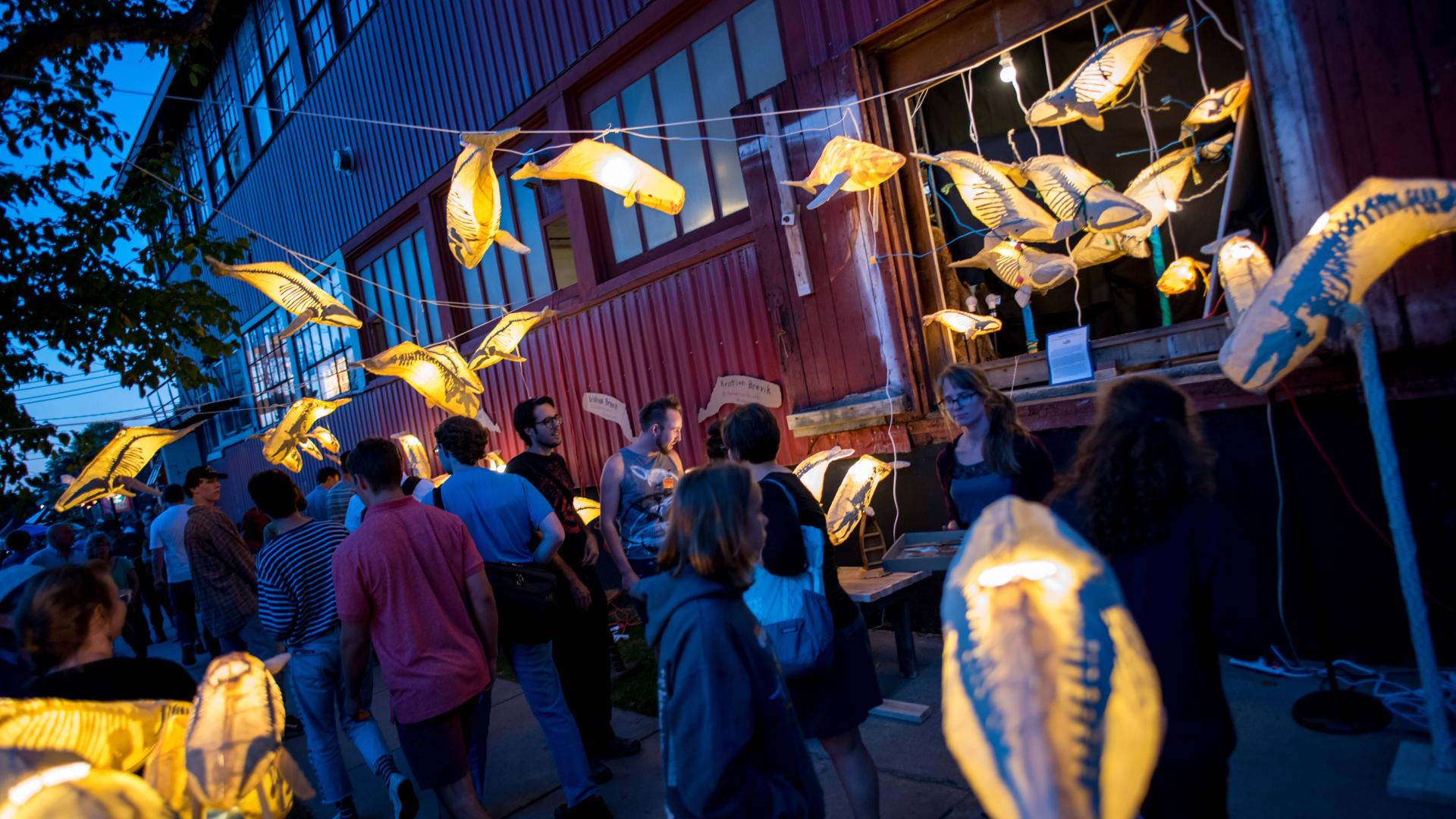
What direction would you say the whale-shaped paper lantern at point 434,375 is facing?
to the viewer's right

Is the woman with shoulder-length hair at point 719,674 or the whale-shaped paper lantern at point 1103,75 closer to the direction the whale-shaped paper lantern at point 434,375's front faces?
the whale-shaped paper lantern at point 1103,75

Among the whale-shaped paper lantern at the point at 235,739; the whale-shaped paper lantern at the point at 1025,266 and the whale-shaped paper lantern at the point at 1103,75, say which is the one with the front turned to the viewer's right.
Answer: the whale-shaped paper lantern at the point at 1025,266

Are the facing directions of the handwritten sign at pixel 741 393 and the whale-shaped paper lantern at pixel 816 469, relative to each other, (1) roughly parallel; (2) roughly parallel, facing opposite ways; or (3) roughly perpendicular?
roughly perpendicular

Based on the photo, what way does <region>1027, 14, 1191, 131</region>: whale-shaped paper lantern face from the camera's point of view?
to the viewer's left

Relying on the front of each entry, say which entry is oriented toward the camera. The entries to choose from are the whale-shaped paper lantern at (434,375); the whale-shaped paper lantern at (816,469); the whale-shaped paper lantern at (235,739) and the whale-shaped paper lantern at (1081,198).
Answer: the whale-shaped paper lantern at (235,739)

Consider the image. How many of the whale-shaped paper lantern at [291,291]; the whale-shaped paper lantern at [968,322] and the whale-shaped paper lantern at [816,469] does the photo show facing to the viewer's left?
1

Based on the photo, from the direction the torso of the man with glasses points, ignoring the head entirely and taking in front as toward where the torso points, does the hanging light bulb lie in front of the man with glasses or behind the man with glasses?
in front

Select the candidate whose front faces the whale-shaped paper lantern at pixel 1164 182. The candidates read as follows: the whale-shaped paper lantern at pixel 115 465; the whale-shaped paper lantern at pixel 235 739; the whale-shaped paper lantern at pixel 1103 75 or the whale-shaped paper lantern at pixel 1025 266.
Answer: the whale-shaped paper lantern at pixel 1025 266

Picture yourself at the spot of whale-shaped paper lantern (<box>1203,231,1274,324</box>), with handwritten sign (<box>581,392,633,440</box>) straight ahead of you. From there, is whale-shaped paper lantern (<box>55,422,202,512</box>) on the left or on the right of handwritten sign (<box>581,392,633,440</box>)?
left

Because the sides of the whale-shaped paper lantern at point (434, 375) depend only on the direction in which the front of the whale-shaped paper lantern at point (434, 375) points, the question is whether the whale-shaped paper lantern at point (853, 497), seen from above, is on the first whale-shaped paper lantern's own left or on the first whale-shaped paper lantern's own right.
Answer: on the first whale-shaped paper lantern's own right

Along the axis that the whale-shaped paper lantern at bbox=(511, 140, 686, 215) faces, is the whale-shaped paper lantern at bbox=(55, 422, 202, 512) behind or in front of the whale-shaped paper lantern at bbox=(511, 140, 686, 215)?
behind

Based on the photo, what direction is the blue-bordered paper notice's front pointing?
toward the camera

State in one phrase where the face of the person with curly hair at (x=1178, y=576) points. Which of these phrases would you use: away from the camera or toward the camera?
away from the camera

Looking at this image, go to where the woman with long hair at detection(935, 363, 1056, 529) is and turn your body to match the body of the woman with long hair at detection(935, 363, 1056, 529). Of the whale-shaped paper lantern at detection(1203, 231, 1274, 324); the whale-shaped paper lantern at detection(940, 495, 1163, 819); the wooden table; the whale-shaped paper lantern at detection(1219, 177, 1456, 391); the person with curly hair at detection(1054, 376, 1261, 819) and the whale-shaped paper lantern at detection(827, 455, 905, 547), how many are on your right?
2

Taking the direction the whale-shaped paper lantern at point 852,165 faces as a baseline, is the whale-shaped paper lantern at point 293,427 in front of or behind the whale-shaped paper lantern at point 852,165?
behind

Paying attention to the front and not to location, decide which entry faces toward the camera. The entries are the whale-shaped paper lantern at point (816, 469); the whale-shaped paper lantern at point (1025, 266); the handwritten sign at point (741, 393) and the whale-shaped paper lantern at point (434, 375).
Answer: the handwritten sign

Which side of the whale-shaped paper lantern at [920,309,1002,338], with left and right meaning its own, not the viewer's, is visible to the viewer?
right

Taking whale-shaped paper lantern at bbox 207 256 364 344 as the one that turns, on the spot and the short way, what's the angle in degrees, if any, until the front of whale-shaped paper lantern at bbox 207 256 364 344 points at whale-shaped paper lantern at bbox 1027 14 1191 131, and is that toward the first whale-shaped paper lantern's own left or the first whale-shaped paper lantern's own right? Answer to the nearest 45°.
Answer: approximately 45° to the first whale-shaped paper lantern's own right

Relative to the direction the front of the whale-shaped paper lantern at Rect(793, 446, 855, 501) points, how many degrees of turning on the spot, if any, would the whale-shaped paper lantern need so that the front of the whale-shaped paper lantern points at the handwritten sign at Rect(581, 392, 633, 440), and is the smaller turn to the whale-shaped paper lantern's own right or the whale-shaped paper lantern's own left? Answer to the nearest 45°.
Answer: approximately 45° to the whale-shaped paper lantern's own right

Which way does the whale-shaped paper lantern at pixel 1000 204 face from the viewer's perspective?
to the viewer's right
